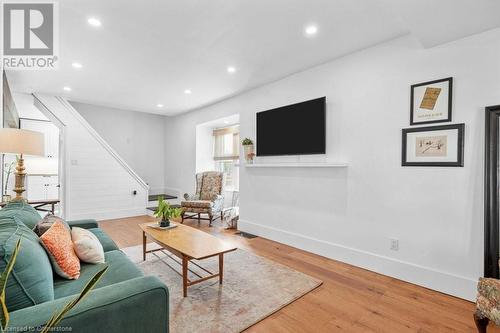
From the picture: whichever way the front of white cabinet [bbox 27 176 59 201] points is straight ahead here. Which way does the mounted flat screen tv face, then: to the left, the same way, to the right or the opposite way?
to the right

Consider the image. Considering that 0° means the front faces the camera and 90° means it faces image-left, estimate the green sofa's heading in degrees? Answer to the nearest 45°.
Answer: approximately 270°

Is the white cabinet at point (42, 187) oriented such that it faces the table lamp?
yes

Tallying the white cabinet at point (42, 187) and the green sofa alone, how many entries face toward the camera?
1

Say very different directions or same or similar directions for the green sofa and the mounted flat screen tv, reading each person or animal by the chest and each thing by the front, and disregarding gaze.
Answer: very different directions
